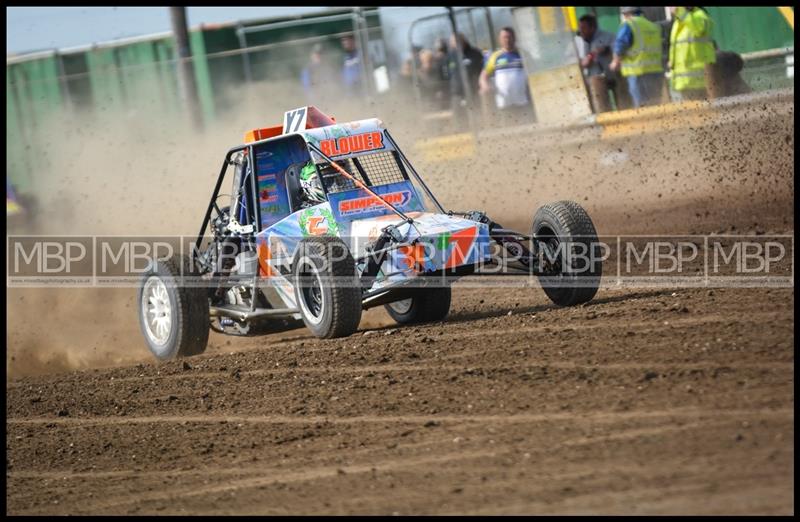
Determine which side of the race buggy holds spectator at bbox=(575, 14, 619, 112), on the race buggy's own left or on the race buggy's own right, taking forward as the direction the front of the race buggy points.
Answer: on the race buggy's own left

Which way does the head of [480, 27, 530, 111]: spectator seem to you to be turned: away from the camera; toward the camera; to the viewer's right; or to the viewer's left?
toward the camera

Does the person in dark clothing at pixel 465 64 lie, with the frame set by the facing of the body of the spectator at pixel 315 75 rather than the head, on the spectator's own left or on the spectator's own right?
on the spectator's own left

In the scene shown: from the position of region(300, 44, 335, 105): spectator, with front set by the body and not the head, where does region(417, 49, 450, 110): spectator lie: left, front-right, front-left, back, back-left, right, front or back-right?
front-left

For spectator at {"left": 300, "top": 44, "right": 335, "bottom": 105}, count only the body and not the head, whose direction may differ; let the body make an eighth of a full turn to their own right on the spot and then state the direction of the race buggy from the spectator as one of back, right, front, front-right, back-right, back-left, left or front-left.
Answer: front-left

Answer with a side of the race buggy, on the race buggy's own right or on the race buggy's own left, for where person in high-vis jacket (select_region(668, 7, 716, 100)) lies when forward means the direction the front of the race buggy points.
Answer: on the race buggy's own left

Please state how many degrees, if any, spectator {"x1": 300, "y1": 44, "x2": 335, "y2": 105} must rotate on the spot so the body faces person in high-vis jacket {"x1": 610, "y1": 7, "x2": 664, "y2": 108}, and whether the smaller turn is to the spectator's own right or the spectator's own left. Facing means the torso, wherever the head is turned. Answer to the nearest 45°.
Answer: approximately 45° to the spectator's own left

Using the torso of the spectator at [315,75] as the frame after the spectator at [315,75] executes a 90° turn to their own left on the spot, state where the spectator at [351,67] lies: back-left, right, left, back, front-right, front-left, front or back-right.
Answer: front-right

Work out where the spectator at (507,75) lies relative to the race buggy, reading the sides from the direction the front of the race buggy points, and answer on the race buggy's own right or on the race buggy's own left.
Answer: on the race buggy's own left

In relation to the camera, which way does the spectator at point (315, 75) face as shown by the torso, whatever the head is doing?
toward the camera

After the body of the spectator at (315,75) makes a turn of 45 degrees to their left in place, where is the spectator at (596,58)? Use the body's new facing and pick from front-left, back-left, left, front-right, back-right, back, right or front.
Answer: front

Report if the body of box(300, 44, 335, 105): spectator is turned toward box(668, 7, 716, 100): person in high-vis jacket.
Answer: no
